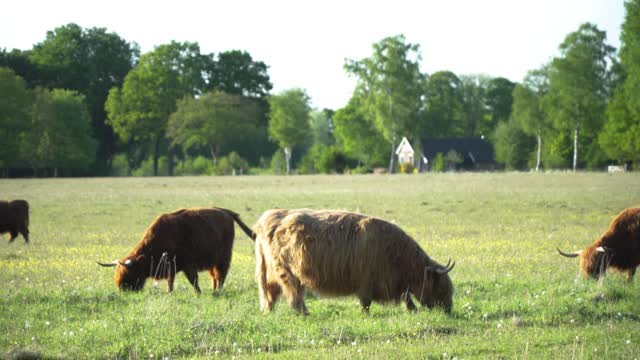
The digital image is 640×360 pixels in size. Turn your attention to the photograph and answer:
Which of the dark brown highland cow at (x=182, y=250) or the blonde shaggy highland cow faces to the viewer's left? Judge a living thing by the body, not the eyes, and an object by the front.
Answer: the dark brown highland cow

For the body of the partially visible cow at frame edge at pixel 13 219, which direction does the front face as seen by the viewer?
to the viewer's left

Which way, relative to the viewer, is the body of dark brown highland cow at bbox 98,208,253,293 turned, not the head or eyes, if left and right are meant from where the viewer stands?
facing to the left of the viewer

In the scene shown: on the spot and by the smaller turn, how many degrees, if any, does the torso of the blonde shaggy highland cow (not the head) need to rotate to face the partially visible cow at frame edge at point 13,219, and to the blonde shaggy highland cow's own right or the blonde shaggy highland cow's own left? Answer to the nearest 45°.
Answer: approximately 135° to the blonde shaggy highland cow's own left

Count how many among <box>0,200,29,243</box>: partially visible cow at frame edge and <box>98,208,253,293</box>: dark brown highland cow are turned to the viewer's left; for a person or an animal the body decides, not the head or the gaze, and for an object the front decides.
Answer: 2

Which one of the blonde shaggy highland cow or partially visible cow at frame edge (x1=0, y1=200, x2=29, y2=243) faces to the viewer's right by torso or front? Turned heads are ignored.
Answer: the blonde shaggy highland cow

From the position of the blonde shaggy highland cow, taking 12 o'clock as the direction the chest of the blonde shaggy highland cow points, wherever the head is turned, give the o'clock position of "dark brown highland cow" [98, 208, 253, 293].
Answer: The dark brown highland cow is roughly at 7 o'clock from the blonde shaggy highland cow.

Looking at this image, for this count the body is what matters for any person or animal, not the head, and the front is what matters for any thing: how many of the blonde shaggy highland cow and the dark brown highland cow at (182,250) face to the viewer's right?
1

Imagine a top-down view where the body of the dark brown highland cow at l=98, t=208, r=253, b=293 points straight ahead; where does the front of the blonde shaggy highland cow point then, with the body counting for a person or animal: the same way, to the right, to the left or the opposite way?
the opposite way

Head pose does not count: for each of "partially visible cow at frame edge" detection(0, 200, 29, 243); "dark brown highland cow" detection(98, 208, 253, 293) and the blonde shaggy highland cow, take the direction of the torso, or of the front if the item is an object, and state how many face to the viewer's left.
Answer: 2

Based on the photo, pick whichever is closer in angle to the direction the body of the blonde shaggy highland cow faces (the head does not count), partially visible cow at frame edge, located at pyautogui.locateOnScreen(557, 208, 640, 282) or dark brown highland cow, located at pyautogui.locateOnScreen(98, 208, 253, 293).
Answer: the partially visible cow at frame edge

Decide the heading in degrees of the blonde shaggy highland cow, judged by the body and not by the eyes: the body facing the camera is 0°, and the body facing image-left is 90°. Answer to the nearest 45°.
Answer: approximately 270°

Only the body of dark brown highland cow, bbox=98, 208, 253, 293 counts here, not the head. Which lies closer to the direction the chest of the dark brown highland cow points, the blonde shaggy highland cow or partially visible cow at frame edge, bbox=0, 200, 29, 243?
the partially visible cow at frame edge
